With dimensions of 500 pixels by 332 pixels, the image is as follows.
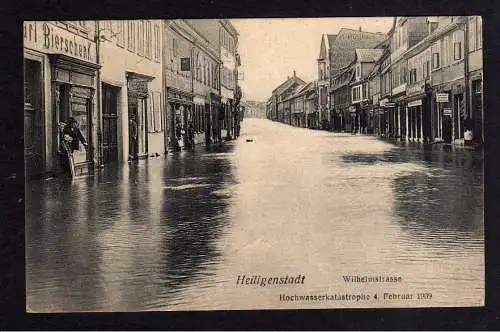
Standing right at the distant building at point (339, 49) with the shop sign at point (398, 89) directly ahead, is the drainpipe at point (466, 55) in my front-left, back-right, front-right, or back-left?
front-right

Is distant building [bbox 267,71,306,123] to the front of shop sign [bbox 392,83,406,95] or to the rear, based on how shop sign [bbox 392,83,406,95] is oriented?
to the front

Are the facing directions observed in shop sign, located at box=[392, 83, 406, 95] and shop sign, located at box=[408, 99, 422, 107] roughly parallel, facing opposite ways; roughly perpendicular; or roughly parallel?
roughly parallel

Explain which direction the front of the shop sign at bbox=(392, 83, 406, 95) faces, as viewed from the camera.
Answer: facing the viewer and to the left of the viewer

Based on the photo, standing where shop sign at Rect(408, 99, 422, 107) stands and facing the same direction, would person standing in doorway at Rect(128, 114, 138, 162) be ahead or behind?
ahead
